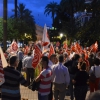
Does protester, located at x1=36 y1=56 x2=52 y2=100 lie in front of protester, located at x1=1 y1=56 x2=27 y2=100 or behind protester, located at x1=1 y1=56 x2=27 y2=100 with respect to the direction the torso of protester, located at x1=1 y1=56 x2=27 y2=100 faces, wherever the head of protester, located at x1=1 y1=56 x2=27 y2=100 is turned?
in front

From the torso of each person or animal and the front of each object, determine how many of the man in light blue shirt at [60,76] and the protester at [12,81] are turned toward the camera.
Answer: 0

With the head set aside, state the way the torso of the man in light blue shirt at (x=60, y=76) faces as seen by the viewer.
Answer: away from the camera

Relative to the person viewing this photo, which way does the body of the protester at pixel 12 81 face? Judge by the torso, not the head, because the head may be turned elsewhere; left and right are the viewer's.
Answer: facing away from the viewer and to the right of the viewer
